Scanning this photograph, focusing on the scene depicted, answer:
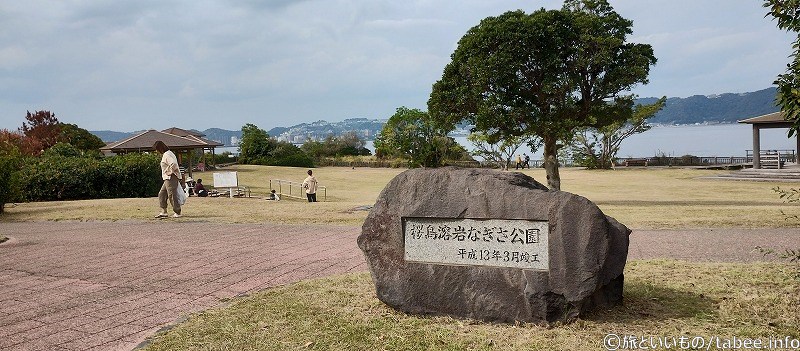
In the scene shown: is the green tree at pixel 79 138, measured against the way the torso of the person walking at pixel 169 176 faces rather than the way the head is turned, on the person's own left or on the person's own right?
on the person's own right

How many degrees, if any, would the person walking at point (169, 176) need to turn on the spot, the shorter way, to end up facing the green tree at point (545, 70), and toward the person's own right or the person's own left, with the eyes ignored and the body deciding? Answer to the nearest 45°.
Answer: approximately 180°

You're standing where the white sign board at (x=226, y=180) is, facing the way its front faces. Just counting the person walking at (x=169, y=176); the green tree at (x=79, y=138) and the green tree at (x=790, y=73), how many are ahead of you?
2

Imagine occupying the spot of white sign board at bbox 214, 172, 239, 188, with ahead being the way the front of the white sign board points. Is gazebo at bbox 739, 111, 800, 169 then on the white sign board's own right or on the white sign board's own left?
on the white sign board's own left

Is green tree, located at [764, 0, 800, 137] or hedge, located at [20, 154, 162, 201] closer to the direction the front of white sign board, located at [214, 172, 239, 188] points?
the green tree

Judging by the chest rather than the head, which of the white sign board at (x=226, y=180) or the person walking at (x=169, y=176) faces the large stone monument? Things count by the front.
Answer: the white sign board

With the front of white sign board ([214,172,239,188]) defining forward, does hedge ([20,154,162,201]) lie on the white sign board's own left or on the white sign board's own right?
on the white sign board's own right

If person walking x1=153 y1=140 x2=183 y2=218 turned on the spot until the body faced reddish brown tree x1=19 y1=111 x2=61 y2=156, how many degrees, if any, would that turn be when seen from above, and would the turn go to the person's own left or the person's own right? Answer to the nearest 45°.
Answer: approximately 90° to the person's own right

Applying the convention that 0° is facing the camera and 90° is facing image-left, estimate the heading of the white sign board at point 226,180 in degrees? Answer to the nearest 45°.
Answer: approximately 0°

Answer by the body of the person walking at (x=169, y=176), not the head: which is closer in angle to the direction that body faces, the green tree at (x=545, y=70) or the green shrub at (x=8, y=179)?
the green shrub

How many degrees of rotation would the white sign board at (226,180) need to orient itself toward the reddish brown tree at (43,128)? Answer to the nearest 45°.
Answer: approximately 135° to its right

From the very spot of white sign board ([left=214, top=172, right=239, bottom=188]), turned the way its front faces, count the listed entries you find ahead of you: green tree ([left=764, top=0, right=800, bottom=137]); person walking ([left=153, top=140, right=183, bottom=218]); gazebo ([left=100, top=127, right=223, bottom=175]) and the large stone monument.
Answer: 3
